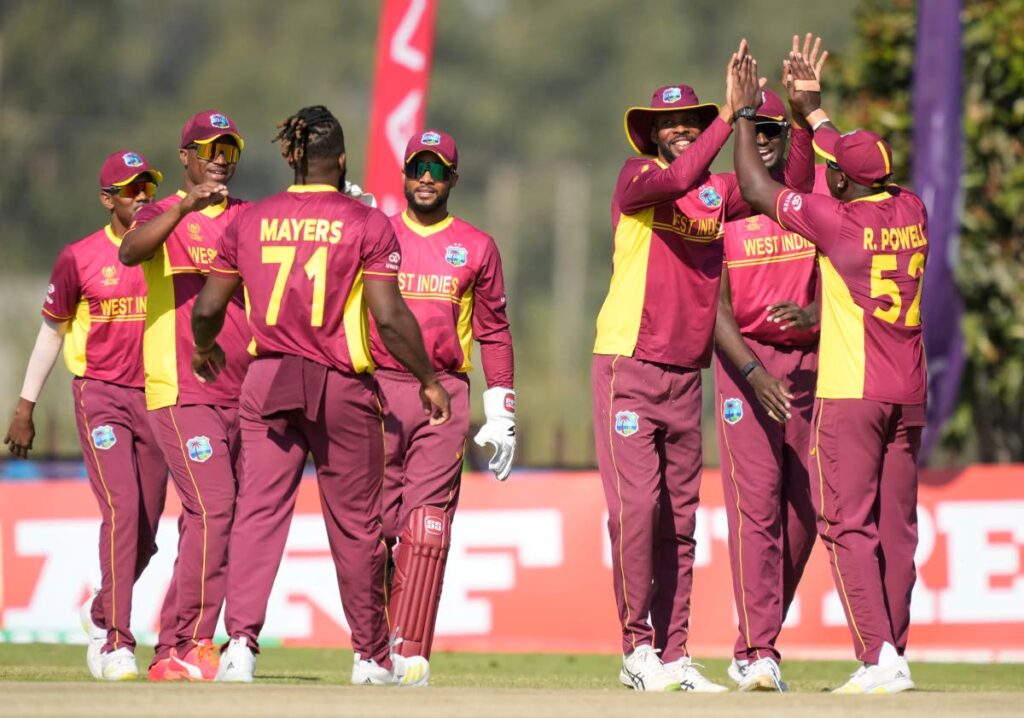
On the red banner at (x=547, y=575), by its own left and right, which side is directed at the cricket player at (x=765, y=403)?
front

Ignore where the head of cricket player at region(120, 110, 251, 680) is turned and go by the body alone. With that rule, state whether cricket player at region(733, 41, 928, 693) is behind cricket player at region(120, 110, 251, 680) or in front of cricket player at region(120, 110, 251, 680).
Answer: in front

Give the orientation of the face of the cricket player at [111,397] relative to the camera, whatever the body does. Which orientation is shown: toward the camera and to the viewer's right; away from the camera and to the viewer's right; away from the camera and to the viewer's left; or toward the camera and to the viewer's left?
toward the camera and to the viewer's right

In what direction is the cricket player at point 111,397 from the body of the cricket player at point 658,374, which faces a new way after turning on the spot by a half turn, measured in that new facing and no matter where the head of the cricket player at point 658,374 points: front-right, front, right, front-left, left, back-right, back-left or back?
front-left

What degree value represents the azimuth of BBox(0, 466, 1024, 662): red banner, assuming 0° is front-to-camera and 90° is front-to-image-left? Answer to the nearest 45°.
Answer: approximately 0°

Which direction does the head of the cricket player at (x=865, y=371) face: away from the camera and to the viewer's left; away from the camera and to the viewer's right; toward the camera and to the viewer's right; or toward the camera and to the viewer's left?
away from the camera and to the viewer's left

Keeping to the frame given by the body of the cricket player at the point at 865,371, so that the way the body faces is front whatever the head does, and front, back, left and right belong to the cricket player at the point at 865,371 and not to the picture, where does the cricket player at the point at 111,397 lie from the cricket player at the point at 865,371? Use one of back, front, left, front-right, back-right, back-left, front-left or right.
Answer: front-left

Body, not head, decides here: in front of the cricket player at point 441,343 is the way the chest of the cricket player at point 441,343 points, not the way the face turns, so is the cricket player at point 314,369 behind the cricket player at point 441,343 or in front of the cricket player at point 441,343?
in front

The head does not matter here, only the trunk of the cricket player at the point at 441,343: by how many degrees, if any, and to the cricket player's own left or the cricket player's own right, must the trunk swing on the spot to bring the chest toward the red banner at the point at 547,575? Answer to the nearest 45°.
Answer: approximately 180°

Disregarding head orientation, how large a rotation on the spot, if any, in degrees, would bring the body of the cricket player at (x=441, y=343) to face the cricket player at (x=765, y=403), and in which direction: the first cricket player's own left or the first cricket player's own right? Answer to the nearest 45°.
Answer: approximately 90° to the first cricket player's own left
